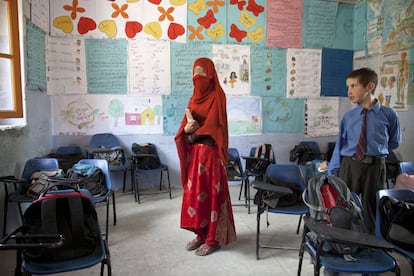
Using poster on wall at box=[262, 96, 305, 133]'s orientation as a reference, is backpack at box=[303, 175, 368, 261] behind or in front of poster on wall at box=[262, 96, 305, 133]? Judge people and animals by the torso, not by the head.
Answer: in front

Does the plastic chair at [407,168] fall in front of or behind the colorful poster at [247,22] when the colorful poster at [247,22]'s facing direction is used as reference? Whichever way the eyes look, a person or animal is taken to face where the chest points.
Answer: in front

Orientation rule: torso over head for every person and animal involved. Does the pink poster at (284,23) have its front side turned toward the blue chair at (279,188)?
yes

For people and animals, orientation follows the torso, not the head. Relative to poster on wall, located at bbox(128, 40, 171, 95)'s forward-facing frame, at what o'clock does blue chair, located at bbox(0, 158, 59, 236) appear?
The blue chair is roughly at 1 o'clock from the poster on wall.

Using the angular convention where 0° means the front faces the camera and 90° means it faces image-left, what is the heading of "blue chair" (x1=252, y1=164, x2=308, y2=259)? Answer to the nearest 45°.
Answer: approximately 45°

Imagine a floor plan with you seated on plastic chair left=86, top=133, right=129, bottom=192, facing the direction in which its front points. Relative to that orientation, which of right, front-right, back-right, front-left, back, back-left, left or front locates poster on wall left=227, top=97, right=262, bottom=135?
left

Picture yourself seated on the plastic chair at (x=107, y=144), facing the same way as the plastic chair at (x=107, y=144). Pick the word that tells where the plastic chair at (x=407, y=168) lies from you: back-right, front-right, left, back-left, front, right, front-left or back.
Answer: front-left

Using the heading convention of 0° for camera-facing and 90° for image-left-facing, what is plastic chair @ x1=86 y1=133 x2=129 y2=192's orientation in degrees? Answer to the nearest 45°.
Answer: approximately 0°

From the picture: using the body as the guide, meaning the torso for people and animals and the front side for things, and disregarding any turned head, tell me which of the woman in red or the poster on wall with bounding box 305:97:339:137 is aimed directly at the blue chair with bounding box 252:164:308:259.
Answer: the poster on wall

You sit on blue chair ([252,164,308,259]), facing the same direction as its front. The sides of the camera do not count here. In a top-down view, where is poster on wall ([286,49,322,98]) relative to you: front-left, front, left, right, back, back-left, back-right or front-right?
back-right

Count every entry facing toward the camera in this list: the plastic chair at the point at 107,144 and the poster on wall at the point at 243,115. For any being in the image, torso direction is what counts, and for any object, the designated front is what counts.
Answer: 2

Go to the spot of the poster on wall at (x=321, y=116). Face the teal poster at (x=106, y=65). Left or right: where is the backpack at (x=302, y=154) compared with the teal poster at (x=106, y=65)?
left
